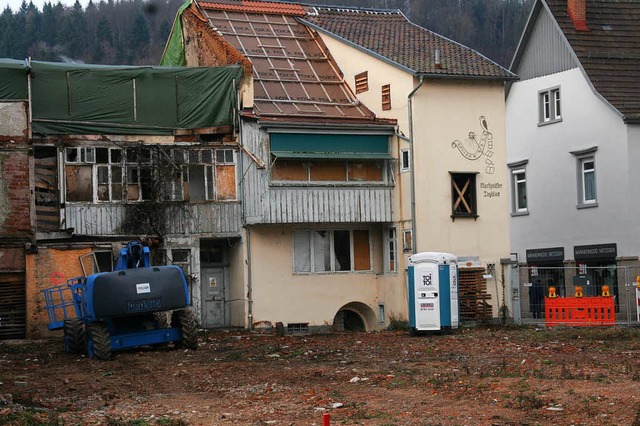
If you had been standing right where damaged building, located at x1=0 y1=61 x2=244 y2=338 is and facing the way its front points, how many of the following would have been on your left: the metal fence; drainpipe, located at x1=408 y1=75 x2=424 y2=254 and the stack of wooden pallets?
3

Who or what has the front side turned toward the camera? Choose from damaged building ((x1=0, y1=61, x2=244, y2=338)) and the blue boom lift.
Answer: the damaged building

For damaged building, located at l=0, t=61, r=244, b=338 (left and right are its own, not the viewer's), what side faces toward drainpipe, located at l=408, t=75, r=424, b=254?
left

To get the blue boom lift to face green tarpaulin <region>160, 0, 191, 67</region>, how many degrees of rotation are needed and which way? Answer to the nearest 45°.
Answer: approximately 45° to its right

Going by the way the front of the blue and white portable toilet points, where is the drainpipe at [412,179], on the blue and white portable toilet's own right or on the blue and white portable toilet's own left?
on the blue and white portable toilet's own right

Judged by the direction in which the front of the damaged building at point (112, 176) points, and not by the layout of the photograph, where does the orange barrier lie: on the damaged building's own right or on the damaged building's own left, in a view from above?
on the damaged building's own left

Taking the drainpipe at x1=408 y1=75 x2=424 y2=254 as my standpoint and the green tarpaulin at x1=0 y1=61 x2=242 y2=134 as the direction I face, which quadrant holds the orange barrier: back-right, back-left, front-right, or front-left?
back-left

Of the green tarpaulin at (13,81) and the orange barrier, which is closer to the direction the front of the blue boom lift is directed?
the green tarpaulin

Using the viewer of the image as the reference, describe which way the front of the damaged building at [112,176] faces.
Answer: facing the viewer

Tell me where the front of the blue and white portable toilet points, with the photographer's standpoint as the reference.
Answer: facing the viewer and to the left of the viewer
